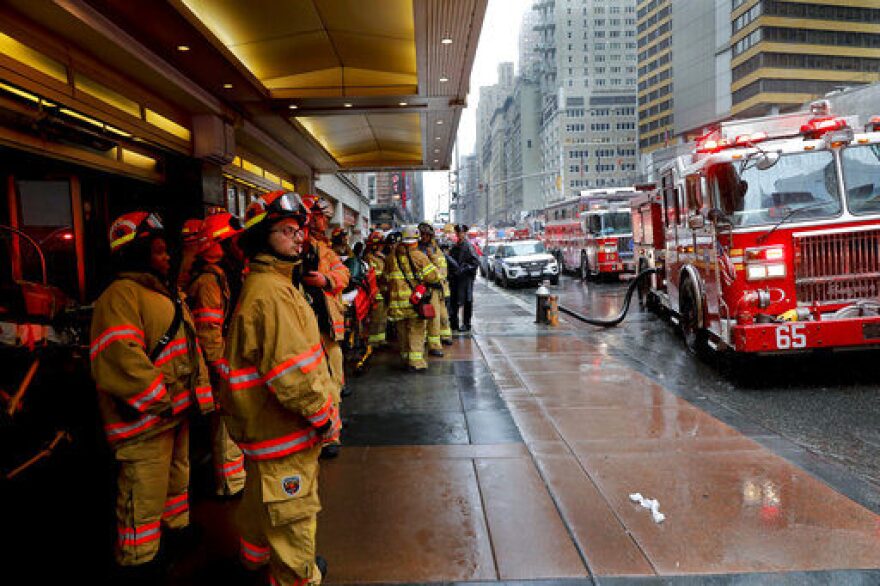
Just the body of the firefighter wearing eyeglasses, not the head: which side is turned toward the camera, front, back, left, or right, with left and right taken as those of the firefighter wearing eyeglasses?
right

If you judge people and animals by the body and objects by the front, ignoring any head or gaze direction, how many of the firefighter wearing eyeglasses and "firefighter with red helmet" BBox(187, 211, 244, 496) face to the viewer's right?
2

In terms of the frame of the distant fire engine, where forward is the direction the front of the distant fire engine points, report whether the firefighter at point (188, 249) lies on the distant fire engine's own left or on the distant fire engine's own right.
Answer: on the distant fire engine's own right

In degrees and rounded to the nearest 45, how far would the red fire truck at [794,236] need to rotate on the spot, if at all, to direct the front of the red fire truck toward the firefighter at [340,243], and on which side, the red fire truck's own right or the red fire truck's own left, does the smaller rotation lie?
approximately 135° to the red fire truck's own right

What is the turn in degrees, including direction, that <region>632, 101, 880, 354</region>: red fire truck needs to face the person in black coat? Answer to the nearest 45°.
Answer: approximately 90° to its right

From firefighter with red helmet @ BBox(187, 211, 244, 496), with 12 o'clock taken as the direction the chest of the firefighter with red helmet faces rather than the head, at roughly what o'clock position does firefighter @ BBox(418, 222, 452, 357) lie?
The firefighter is roughly at 10 o'clock from the firefighter with red helmet.

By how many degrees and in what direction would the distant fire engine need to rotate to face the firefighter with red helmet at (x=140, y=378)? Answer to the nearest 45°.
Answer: approximately 45° to its right

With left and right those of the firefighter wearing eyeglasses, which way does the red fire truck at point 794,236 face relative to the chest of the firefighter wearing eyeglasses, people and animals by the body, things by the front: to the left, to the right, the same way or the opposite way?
to the right

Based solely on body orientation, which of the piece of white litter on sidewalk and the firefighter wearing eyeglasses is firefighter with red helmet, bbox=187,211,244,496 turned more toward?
the piece of white litter on sidewalk

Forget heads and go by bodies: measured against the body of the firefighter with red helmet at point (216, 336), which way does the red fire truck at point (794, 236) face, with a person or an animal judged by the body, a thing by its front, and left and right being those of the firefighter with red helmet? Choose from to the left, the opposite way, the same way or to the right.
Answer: to the right

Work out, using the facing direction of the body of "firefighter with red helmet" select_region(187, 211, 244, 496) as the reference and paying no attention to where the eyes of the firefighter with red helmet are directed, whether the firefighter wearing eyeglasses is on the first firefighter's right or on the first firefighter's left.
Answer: on the first firefighter's right

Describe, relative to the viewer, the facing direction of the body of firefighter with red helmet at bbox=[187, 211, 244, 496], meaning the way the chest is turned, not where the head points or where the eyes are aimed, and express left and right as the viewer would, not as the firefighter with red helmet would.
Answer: facing to the right of the viewer
